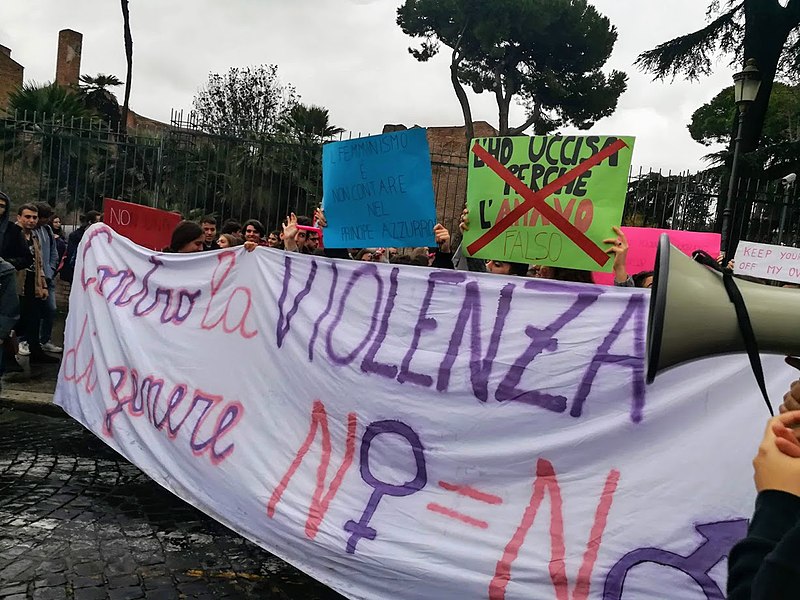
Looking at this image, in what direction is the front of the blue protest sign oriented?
toward the camera

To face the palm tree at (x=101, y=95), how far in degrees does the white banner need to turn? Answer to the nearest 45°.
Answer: approximately 90° to its right

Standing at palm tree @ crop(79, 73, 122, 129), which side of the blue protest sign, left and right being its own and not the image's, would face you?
back

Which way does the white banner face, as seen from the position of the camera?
facing the viewer and to the left of the viewer

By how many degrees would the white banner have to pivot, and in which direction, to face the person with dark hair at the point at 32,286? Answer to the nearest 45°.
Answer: approximately 90° to its right

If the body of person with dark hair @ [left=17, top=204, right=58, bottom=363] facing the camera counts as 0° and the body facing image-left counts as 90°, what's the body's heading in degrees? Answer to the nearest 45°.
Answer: approximately 315°

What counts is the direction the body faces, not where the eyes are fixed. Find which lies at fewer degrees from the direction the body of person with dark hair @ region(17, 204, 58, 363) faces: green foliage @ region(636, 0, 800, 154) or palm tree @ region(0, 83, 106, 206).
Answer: the green foliage

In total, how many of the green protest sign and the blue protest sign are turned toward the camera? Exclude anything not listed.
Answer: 2

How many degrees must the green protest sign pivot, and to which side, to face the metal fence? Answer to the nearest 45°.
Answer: approximately 135° to its right

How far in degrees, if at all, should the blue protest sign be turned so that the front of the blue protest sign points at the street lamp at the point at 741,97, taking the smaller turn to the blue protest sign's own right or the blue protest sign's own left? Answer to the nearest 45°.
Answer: approximately 135° to the blue protest sign's own left

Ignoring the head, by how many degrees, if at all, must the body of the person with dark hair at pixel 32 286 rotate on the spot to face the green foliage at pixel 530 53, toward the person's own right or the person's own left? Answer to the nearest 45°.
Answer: approximately 90° to the person's own left

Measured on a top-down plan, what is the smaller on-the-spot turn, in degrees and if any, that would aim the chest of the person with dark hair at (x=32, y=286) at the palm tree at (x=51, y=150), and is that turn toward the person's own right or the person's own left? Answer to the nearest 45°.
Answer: approximately 135° to the person's own left

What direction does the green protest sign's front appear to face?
toward the camera

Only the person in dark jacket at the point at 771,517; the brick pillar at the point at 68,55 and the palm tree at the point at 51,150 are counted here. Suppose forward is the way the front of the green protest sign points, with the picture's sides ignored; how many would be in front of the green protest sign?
1
